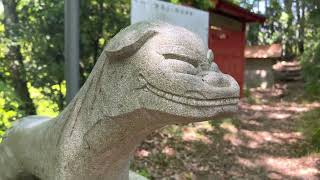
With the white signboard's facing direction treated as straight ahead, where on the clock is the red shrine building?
The red shrine building is roughly at 8 o'clock from the white signboard.

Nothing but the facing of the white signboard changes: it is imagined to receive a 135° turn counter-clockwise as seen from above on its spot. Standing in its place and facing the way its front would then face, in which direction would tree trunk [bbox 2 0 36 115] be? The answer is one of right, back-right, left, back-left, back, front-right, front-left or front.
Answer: left

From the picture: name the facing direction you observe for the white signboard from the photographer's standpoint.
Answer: facing the viewer and to the right of the viewer

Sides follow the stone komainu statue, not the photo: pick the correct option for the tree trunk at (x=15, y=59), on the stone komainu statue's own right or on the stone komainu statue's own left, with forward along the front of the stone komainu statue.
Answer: on the stone komainu statue's own left

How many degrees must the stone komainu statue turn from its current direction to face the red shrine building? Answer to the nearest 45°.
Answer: approximately 90° to its left

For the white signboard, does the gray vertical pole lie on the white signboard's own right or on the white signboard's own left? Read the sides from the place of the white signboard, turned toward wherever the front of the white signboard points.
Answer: on the white signboard's own right

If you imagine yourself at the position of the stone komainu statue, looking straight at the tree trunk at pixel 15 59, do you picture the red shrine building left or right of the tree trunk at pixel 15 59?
right

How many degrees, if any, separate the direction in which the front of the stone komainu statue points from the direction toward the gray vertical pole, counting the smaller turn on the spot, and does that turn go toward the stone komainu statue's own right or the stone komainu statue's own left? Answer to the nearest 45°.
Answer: approximately 90° to the stone komainu statue's own left

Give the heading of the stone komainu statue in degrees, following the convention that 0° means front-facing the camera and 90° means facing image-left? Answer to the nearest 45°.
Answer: approximately 270°

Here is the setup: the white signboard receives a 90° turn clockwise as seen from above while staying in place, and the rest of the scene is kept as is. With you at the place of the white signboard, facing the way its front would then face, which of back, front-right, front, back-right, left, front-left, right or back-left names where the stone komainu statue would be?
front-left
